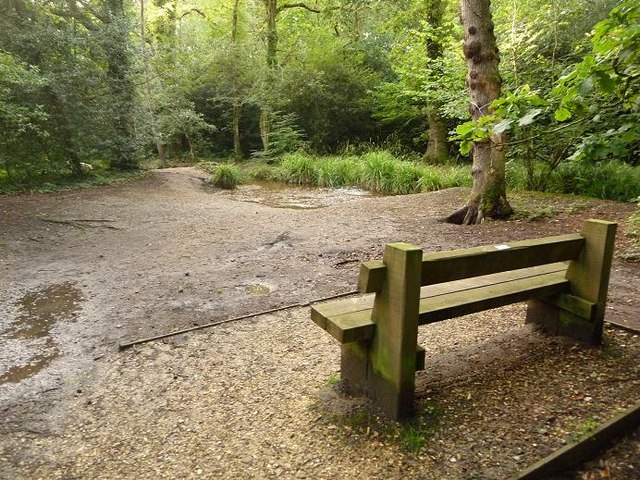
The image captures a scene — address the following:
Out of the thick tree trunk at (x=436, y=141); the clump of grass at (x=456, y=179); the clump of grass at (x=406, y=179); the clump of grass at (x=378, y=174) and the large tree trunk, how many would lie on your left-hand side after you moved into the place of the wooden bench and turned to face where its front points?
0

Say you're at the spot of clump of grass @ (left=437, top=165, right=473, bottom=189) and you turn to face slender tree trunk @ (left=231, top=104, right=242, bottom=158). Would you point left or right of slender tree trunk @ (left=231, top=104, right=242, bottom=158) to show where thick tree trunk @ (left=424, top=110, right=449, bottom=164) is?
right

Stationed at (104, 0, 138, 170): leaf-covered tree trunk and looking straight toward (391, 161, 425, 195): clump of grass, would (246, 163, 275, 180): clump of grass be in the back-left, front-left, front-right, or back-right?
front-left

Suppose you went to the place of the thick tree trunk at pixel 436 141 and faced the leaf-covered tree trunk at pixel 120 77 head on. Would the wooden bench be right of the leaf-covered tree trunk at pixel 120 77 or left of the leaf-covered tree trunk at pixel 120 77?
left

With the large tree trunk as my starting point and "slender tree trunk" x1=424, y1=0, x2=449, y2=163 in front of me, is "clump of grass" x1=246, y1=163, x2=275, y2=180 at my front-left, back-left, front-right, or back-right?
front-left
